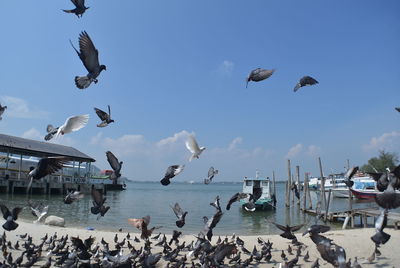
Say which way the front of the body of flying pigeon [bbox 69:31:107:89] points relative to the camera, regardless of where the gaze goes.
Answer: to the viewer's right

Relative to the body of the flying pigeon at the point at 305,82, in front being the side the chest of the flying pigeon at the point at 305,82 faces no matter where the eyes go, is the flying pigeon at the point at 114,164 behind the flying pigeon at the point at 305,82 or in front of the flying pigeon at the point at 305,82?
behind

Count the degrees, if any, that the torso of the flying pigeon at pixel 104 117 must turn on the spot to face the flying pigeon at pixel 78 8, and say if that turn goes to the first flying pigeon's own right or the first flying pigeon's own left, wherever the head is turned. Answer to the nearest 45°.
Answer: approximately 90° to the first flying pigeon's own right

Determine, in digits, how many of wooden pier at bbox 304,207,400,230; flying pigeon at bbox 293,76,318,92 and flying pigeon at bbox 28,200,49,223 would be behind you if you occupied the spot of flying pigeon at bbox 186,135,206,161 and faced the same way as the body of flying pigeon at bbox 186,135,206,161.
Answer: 1

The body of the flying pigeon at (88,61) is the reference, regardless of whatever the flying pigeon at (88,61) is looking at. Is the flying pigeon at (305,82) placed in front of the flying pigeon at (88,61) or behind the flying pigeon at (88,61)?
in front

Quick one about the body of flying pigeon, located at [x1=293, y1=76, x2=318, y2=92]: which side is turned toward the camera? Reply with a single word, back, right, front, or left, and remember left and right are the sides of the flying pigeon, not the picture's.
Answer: right
